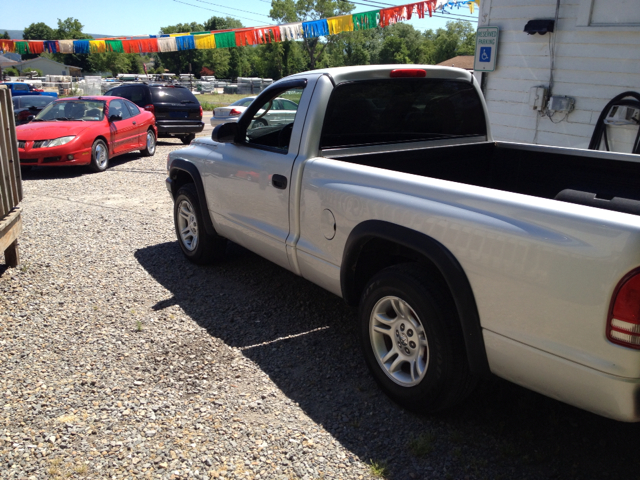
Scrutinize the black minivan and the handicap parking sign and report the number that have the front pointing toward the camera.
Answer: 1

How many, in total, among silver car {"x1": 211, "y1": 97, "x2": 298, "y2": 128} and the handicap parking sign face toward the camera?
1

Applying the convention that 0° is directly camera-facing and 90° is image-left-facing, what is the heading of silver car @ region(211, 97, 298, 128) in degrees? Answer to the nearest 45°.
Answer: approximately 225°

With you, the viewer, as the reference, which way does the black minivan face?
facing away from the viewer and to the left of the viewer

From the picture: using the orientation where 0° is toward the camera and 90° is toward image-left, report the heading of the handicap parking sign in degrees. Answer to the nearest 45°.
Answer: approximately 0°

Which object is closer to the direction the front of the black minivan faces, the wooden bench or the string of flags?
the string of flags

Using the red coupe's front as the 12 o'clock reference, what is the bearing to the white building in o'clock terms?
The white building is roughly at 9 o'clock from the red coupe.
